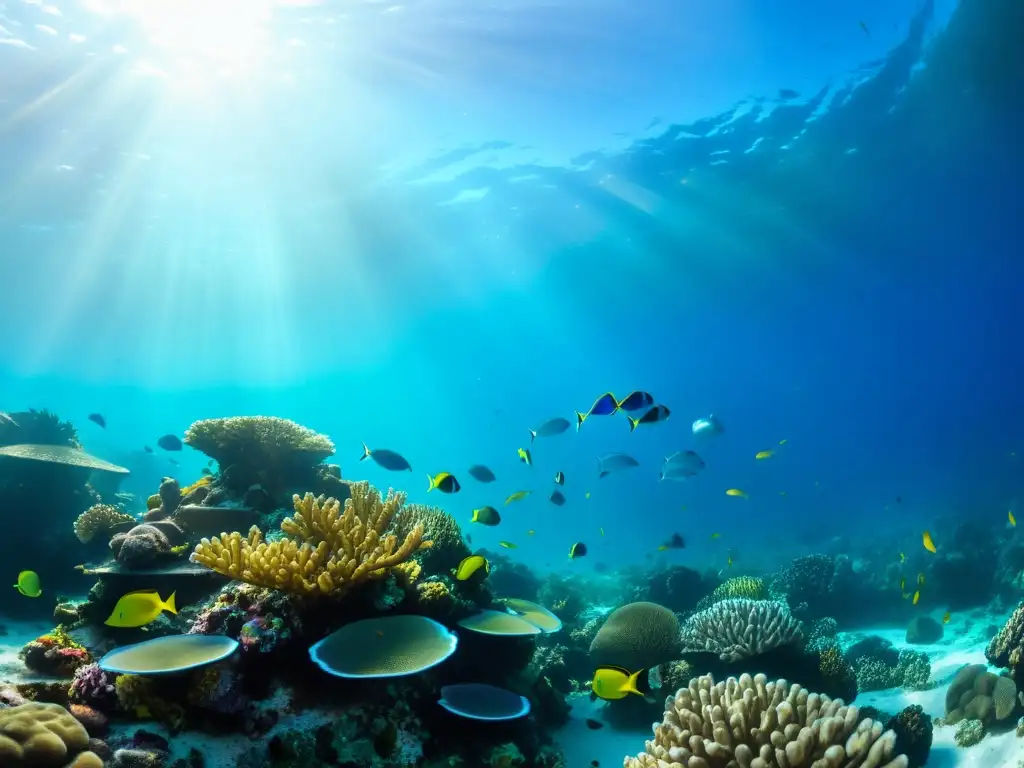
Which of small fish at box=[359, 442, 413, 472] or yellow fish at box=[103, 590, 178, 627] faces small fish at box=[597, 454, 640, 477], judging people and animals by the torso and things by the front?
small fish at box=[359, 442, 413, 472]

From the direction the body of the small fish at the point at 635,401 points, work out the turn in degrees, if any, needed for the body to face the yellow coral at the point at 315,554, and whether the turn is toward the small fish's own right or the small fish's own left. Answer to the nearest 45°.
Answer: approximately 135° to the small fish's own right

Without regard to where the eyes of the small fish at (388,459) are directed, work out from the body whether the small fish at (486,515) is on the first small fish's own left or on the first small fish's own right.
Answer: on the first small fish's own right

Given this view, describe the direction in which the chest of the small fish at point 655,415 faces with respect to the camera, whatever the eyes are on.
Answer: to the viewer's right
